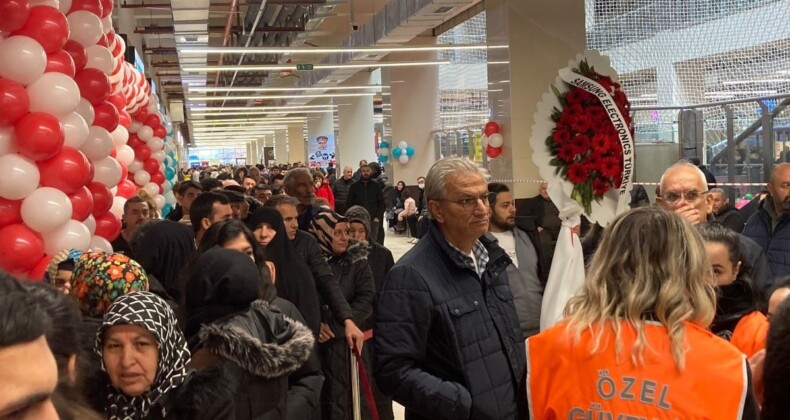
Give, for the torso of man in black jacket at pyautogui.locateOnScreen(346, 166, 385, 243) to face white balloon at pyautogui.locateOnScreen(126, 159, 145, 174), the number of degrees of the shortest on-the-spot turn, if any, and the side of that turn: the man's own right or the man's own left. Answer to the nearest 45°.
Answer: approximately 45° to the man's own right

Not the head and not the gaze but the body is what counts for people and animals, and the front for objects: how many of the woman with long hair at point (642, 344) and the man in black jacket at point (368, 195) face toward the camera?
1

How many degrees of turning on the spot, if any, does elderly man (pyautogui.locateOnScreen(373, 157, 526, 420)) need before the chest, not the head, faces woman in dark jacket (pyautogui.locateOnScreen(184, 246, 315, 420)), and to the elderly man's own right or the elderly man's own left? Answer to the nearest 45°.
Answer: approximately 135° to the elderly man's own right

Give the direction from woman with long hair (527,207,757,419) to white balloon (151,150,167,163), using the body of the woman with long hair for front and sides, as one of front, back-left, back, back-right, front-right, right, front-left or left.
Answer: front-left

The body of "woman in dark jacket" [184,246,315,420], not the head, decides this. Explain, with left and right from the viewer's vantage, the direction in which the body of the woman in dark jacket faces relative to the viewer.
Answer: facing away from the viewer and to the left of the viewer

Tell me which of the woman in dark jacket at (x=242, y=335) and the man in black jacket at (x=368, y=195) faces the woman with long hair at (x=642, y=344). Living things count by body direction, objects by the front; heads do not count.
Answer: the man in black jacket

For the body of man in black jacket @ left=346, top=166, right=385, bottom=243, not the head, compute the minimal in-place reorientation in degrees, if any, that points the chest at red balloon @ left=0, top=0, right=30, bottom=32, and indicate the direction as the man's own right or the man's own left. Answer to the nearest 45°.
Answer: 0° — they already face it

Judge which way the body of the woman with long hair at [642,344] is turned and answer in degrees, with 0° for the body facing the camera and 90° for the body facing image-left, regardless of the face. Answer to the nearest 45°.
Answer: approximately 180°

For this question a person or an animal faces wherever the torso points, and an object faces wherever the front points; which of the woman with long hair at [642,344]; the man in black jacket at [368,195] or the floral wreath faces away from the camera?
the woman with long hair

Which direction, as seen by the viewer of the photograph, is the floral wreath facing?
facing the viewer and to the right of the viewer

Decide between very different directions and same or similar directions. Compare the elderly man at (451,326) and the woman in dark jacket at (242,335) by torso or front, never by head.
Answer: very different directions

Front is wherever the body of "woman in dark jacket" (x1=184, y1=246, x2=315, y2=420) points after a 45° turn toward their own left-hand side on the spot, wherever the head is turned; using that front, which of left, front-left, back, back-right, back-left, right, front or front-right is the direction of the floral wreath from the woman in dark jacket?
back-right
